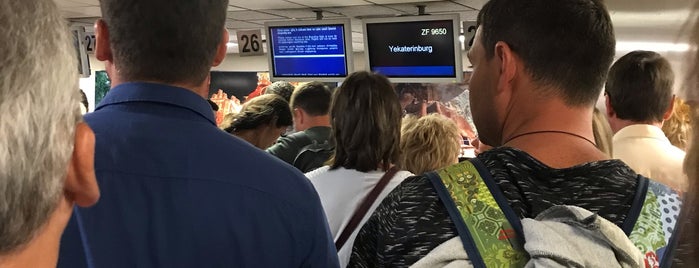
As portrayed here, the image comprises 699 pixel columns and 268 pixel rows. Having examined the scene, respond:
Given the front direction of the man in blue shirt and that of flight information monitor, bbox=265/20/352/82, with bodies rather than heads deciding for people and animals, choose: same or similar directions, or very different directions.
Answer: very different directions

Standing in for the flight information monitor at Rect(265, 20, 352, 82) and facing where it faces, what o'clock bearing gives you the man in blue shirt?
The man in blue shirt is roughly at 12 o'clock from the flight information monitor.

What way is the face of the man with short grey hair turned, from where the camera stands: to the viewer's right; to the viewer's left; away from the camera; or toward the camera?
away from the camera

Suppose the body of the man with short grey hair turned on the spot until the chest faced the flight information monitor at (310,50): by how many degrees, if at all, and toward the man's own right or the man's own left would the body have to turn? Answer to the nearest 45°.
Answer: approximately 45° to the man's own right

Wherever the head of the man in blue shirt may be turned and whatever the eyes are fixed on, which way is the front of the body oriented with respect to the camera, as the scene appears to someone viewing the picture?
away from the camera

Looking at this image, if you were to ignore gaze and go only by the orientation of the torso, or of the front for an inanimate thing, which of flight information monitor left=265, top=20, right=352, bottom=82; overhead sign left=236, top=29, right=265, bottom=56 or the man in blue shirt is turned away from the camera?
the man in blue shirt

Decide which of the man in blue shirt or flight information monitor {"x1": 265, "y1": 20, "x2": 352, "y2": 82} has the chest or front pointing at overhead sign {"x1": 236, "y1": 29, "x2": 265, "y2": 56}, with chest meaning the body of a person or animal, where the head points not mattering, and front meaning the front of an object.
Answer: the man in blue shirt

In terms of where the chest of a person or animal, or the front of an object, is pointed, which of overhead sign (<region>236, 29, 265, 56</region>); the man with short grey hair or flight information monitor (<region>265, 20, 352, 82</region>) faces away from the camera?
the man with short grey hair

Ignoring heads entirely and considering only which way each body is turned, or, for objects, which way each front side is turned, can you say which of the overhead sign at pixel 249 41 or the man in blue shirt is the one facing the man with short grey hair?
the overhead sign

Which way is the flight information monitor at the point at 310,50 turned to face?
toward the camera

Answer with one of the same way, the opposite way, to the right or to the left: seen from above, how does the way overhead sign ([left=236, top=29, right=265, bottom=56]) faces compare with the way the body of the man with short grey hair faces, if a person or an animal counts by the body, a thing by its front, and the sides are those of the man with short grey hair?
the opposite way

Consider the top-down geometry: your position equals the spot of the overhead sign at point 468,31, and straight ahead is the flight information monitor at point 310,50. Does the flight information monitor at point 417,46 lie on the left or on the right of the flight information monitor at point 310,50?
left

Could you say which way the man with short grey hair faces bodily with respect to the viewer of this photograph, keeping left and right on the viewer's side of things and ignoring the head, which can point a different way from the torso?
facing away from the viewer

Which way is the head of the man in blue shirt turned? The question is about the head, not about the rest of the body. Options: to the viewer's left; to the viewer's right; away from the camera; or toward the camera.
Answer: away from the camera

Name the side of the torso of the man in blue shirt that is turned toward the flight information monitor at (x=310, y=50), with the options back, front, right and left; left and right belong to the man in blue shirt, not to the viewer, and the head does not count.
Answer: front

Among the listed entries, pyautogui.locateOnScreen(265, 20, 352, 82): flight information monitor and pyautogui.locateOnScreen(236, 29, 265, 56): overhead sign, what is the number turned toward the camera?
2
